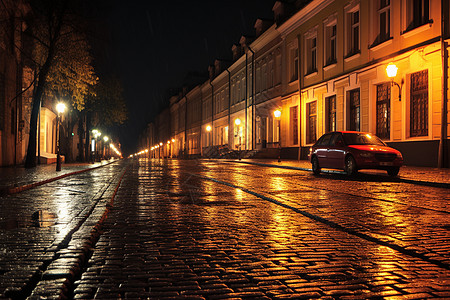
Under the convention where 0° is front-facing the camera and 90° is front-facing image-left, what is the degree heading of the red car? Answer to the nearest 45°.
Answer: approximately 315°

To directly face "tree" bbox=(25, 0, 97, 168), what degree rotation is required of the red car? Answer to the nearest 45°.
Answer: approximately 135° to its right

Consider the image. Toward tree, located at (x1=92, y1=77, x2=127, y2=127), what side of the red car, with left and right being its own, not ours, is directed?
back
